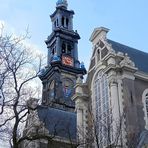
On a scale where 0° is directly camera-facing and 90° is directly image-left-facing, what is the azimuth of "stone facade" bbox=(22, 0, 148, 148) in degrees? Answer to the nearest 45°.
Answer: approximately 45°
